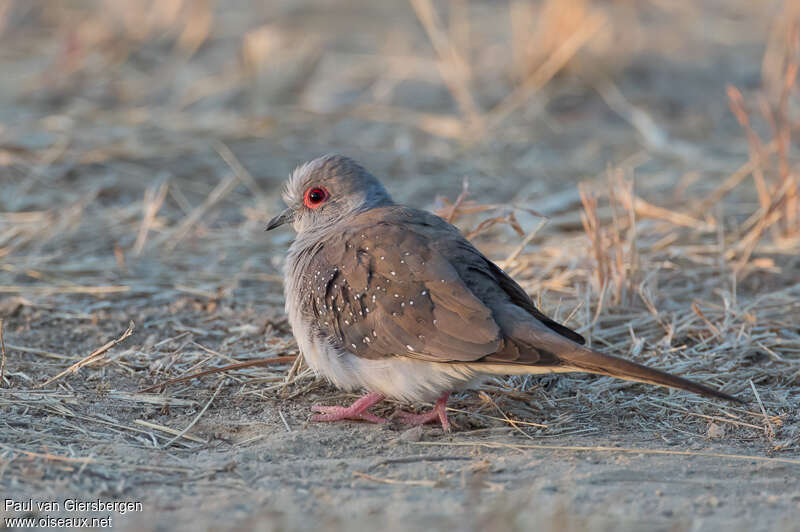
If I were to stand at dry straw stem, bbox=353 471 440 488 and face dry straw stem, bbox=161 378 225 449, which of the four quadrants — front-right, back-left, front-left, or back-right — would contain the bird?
front-right

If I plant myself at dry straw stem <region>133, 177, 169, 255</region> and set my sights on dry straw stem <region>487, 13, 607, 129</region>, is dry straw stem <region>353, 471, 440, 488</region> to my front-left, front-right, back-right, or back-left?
back-right

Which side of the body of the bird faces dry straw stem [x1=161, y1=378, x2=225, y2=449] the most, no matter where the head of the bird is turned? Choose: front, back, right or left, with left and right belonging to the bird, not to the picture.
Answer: front

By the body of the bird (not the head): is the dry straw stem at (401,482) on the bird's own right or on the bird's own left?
on the bird's own left

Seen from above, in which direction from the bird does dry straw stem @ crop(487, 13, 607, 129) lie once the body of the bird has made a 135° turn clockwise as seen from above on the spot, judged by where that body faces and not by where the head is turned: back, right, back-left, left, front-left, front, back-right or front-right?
front-left

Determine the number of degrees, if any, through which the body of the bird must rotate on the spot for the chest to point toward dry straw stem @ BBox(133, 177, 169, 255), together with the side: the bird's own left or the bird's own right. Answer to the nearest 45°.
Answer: approximately 45° to the bird's own right

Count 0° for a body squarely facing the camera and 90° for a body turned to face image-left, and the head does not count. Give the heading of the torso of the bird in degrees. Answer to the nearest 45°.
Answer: approximately 90°
